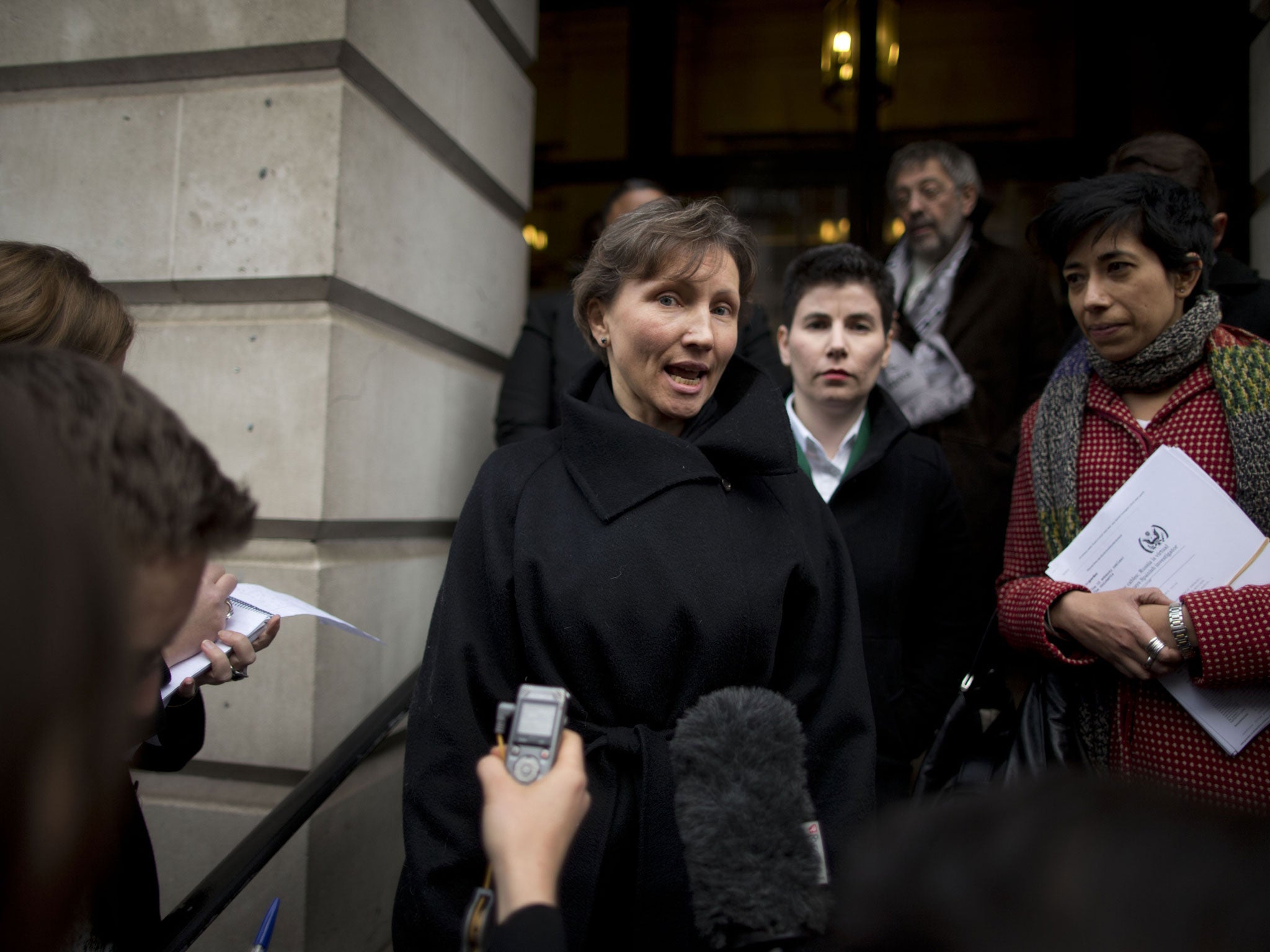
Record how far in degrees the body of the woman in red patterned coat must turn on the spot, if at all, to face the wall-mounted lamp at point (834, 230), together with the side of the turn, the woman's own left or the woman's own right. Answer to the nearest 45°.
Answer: approximately 90° to the woman's own right

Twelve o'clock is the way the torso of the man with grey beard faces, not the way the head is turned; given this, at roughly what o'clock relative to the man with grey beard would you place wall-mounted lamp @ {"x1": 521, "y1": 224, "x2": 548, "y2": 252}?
The wall-mounted lamp is roughly at 3 o'clock from the man with grey beard.

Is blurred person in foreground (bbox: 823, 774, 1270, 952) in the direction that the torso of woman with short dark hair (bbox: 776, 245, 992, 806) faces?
yes

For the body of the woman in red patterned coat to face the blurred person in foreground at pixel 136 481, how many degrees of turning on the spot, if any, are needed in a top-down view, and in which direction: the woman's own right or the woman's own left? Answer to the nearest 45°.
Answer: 0° — they already face them

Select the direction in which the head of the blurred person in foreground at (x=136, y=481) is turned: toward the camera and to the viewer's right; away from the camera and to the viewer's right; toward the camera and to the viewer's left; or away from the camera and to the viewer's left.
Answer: away from the camera and to the viewer's right

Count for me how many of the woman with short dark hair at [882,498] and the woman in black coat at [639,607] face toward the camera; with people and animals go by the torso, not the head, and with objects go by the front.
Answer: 2

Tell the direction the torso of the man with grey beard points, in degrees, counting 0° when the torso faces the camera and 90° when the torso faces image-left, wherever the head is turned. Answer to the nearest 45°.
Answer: approximately 45°

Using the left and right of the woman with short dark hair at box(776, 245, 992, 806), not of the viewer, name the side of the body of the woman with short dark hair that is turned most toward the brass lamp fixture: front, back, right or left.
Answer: back

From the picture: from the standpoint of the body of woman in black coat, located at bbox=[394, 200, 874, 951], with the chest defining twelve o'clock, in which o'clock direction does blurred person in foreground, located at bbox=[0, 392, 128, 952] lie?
The blurred person in foreground is roughly at 1 o'clock from the woman in black coat.

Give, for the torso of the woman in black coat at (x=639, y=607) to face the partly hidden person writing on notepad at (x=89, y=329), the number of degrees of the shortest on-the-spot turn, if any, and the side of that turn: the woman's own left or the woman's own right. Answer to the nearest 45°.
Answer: approximately 90° to the woman's own right

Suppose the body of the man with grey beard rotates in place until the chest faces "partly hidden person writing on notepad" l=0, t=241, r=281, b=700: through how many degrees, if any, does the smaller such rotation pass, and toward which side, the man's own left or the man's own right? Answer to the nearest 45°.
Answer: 0° — they already face them

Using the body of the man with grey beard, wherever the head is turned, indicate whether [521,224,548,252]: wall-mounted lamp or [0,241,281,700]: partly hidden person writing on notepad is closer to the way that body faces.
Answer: the partly hidden person writing on notepad

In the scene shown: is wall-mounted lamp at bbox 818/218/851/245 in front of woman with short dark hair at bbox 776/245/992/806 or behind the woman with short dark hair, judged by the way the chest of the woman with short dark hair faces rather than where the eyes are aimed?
behind
